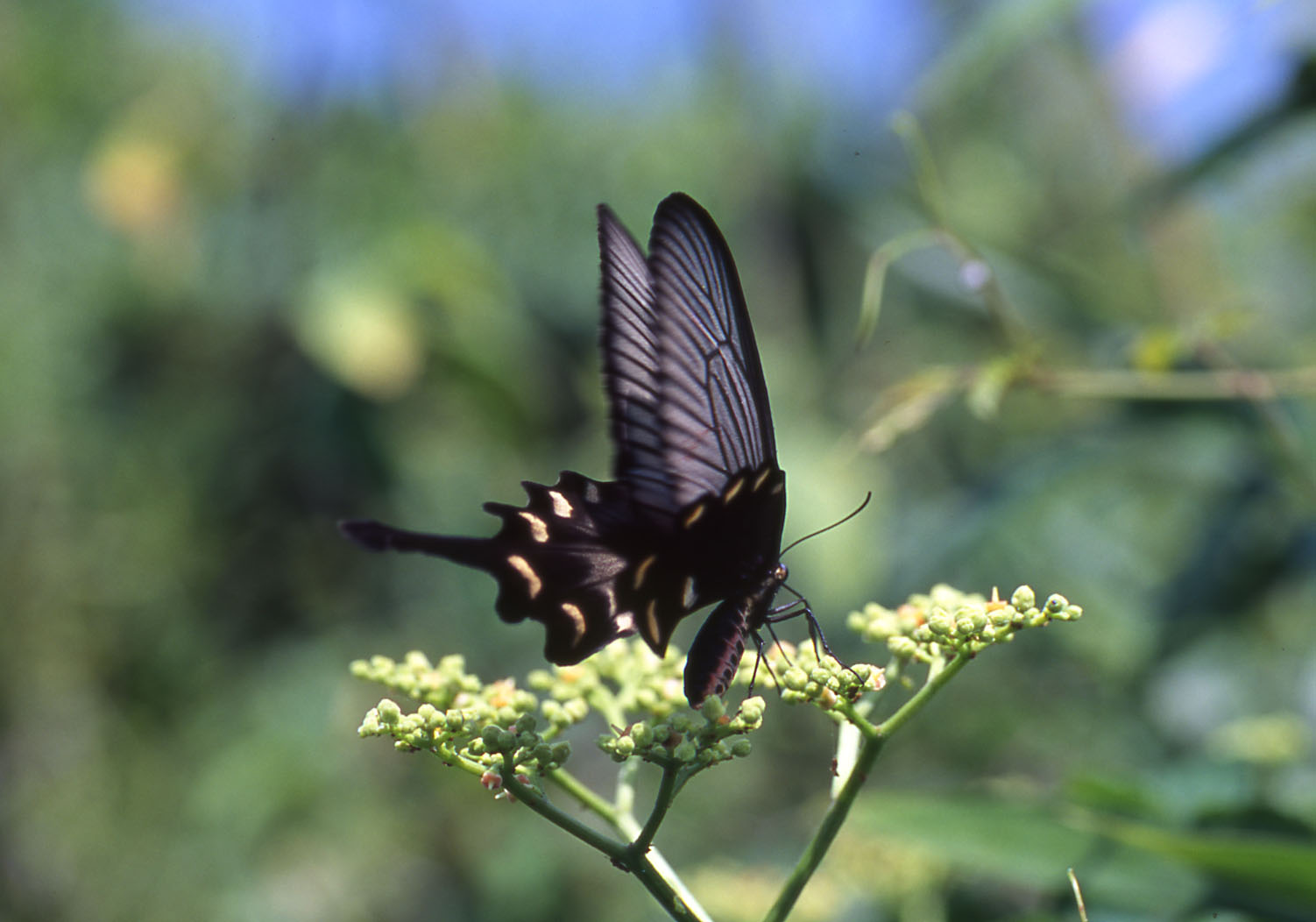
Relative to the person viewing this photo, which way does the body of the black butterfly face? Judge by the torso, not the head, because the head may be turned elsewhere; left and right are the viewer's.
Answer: facing to the right of the viewer
